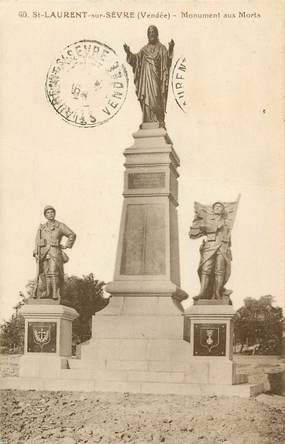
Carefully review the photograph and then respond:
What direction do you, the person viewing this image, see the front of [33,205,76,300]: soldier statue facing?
facing the viewer

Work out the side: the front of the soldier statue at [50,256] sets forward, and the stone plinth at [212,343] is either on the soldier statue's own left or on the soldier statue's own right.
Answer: on the soldier statue's own left

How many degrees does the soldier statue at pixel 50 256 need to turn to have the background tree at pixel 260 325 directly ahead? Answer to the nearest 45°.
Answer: approximately 90° to its left

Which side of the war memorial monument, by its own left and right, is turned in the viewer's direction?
front

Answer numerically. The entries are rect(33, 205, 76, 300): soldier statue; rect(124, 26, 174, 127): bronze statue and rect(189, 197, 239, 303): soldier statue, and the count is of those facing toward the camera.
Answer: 3

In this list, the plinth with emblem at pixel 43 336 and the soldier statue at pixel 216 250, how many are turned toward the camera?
2

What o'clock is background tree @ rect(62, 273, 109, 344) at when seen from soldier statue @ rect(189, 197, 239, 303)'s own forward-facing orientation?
The background tree is roughly at 4 o'clock from the soldier statue.

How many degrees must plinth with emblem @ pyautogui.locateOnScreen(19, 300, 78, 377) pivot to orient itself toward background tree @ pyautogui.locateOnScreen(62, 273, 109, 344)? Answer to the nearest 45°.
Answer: approximately 135° to its left
